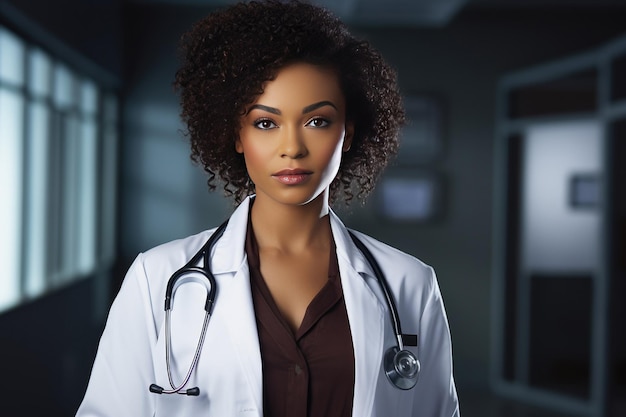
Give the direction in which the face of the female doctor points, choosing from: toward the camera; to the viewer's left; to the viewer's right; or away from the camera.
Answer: toward the camera

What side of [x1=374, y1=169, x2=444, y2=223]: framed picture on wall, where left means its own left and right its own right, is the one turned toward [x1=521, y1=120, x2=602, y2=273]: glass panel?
left

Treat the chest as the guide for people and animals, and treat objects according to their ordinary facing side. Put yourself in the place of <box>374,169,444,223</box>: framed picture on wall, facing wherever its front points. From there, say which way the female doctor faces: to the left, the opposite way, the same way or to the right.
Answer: the same way

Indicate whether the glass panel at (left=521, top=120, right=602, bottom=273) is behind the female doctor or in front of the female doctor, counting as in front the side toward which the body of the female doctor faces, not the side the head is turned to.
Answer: behind

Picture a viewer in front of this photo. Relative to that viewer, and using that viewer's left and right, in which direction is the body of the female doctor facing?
facing the viewer

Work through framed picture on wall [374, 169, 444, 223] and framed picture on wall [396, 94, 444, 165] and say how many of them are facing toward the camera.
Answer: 2

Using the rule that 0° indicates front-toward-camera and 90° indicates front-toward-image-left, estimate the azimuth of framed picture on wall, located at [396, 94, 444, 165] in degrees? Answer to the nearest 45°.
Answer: approximately 0°

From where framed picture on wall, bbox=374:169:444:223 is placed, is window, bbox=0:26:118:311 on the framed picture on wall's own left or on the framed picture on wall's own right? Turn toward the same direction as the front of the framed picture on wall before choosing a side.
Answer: on the framed picture on wall's own right

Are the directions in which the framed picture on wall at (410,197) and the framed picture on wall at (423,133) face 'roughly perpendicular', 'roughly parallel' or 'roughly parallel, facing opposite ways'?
roughly parallel

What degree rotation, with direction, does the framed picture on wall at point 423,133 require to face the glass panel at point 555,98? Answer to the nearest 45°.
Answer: approximately 135° to its left

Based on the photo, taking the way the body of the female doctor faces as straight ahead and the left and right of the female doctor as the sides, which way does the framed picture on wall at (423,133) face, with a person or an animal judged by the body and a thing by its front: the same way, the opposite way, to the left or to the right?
the same way

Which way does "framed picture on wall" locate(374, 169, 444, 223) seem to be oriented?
toward the camera

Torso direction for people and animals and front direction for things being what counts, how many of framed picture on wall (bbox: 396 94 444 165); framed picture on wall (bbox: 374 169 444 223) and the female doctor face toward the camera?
3
